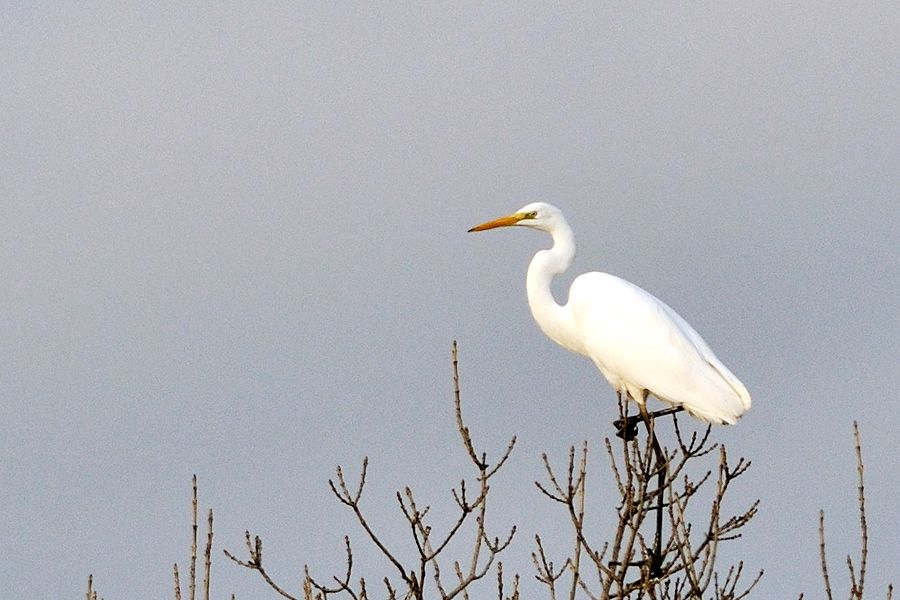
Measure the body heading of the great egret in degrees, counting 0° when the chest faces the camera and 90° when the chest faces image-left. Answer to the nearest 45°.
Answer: approximately 90°
